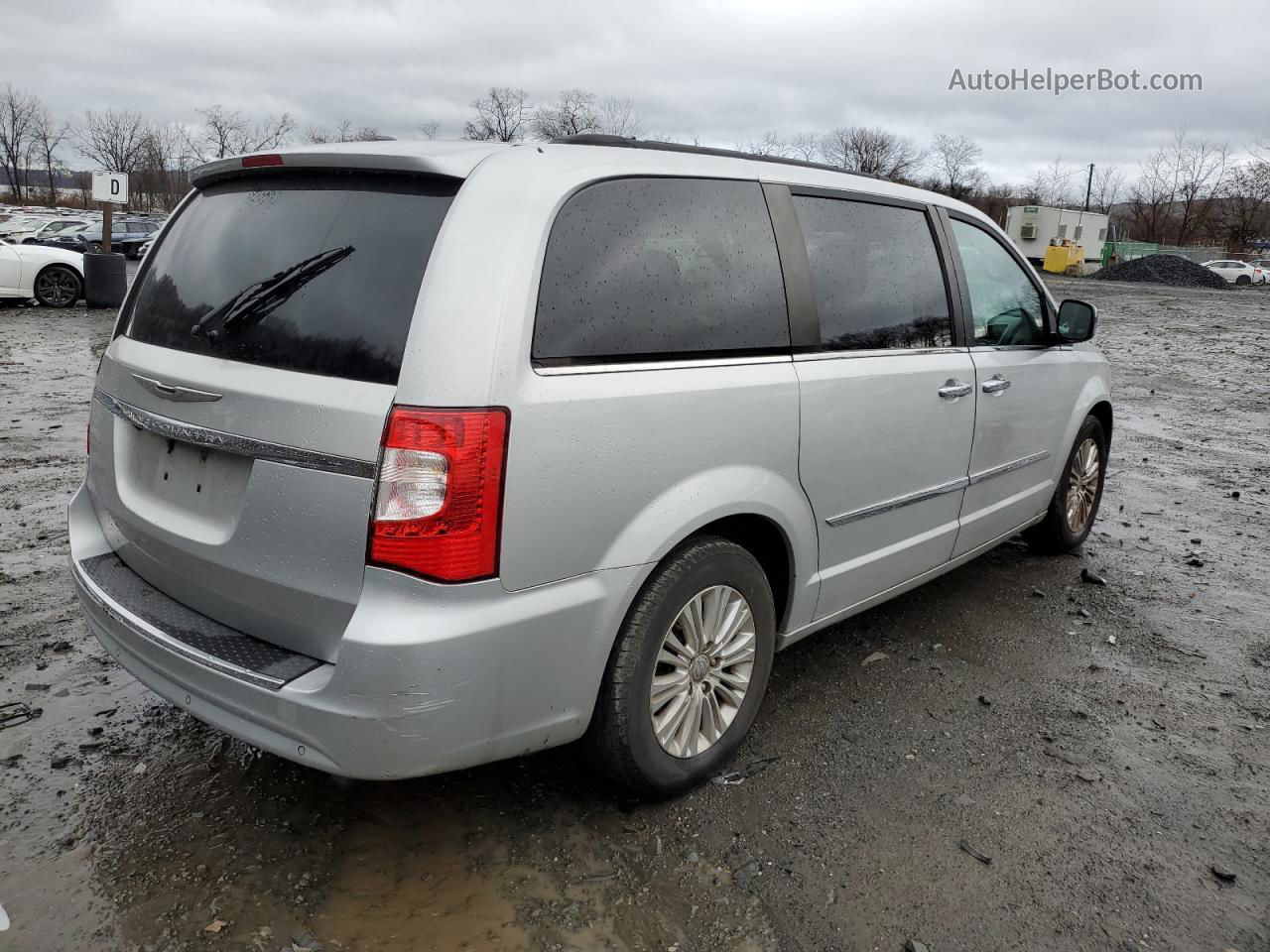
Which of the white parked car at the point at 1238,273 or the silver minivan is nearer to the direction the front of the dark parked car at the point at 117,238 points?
the silver minivan

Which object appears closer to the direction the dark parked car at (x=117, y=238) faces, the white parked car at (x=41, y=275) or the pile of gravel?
the white parked car

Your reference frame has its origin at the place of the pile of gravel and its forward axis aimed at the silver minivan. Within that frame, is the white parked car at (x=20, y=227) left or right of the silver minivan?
right

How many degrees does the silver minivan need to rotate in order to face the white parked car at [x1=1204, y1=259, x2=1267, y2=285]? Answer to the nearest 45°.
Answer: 0° — it already faces it

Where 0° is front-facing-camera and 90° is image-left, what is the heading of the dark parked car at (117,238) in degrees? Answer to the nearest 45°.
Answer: approximately 45°

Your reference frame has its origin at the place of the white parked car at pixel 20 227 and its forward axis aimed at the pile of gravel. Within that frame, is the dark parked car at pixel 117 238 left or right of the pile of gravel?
right

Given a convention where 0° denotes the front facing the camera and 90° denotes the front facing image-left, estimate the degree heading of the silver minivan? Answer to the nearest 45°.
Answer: approximately 225°
